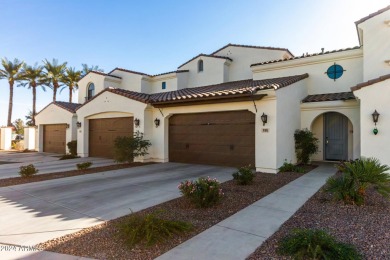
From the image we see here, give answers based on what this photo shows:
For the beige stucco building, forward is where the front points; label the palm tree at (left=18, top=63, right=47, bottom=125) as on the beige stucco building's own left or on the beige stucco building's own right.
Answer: on the beige stucco building's own right

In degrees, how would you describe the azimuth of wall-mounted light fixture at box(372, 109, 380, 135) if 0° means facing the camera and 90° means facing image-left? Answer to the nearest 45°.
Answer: approximately 0°

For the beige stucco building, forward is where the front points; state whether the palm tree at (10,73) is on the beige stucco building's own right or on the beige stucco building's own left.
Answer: on the beige stucco building's own right

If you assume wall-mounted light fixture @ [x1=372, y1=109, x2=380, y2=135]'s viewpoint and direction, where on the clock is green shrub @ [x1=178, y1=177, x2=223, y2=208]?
The green shrub is roughly at 1 o'clock from the wall-mounted light fixture.

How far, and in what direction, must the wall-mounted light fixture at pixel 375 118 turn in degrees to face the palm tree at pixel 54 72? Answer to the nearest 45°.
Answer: approximately 90° to its right

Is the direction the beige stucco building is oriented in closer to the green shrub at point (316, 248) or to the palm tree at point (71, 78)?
the green shrub

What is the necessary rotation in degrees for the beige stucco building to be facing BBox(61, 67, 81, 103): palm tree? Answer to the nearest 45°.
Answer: approximately 90° to its right

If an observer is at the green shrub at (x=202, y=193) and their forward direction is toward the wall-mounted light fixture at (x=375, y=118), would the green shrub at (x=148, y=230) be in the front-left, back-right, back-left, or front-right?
back-right

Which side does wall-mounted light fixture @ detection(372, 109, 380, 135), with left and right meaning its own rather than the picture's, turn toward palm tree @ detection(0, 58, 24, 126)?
right

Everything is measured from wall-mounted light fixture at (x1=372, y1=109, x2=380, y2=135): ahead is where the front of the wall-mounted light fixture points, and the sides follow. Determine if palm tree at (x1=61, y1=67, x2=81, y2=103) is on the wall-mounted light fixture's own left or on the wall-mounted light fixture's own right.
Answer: on the wall-mounted light fixture's own right

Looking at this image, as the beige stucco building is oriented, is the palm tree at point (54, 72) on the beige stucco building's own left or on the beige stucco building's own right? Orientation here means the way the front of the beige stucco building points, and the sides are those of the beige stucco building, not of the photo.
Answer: on the beige stucco building's own right

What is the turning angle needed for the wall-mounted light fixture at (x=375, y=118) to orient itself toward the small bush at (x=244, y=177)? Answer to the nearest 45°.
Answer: approximately 45° to its right
